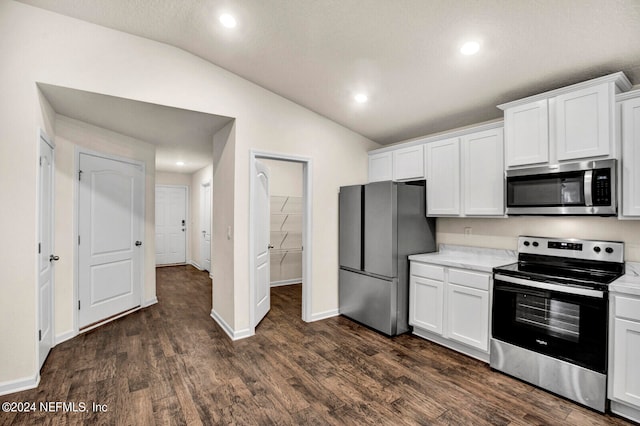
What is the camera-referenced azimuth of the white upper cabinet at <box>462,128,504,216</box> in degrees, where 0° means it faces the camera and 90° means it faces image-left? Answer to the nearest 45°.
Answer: approximately 45°

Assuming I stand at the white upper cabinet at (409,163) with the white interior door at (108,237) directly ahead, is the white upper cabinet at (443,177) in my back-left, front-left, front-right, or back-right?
back-left

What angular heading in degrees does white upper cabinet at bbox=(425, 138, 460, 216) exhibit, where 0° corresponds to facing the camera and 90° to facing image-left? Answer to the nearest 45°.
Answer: approximately 45°

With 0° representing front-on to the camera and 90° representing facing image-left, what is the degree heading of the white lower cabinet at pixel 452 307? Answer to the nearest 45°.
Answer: approximately 45°

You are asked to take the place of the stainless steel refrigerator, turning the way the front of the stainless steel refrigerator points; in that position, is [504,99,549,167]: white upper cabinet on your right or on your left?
on your left

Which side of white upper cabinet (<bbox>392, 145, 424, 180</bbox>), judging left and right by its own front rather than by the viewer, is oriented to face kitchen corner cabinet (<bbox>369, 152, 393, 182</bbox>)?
right
